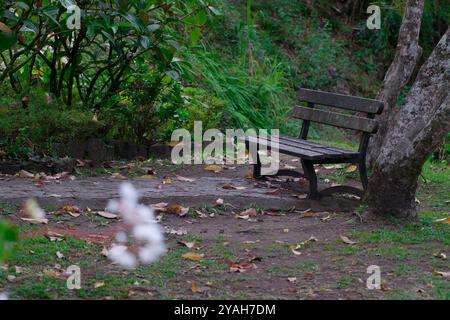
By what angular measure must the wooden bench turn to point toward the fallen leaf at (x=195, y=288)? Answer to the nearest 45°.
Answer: approximately 45° to its left

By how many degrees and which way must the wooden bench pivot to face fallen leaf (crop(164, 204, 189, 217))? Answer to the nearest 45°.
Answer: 0° — it already faces it

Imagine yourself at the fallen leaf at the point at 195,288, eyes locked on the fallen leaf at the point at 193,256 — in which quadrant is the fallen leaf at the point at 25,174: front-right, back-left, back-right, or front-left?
front-left

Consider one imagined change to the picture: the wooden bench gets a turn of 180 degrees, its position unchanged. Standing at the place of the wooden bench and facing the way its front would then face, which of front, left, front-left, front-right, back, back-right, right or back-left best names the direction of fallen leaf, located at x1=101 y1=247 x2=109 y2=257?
back

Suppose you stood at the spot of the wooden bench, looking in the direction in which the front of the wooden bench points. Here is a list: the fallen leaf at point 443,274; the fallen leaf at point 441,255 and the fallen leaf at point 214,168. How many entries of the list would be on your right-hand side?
1

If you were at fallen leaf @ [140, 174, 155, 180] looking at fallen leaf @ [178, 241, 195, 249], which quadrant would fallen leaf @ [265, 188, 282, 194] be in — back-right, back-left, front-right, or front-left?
front-left

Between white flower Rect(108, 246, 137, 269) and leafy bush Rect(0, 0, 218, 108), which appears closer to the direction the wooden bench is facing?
the white flower

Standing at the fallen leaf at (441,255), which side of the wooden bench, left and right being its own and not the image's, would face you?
left

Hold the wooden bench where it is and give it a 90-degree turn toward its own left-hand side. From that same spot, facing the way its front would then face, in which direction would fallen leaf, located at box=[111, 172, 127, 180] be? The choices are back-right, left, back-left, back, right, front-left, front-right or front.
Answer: back-right

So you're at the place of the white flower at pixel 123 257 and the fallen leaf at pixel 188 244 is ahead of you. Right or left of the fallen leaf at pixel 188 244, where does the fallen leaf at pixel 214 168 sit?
left

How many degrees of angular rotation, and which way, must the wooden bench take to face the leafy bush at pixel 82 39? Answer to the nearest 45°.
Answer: approximately 45° to its right

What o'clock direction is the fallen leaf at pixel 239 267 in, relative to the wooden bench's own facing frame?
The fallen leaf is roughly at 11 o'clock from the wooden bench.

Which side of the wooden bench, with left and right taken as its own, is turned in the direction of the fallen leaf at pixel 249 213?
front

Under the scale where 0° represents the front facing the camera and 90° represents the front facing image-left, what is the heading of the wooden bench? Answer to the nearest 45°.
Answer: approximately 45°

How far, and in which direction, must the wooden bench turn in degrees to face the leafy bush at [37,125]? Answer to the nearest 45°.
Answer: approximately 45° to its right

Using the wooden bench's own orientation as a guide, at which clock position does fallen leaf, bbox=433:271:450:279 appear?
The fallen leaf is roughly at 10 o'clock from the wooden bench.

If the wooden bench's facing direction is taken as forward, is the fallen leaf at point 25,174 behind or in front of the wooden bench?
in front

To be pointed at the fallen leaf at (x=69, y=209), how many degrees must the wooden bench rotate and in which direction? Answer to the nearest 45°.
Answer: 0° — it already faces it
